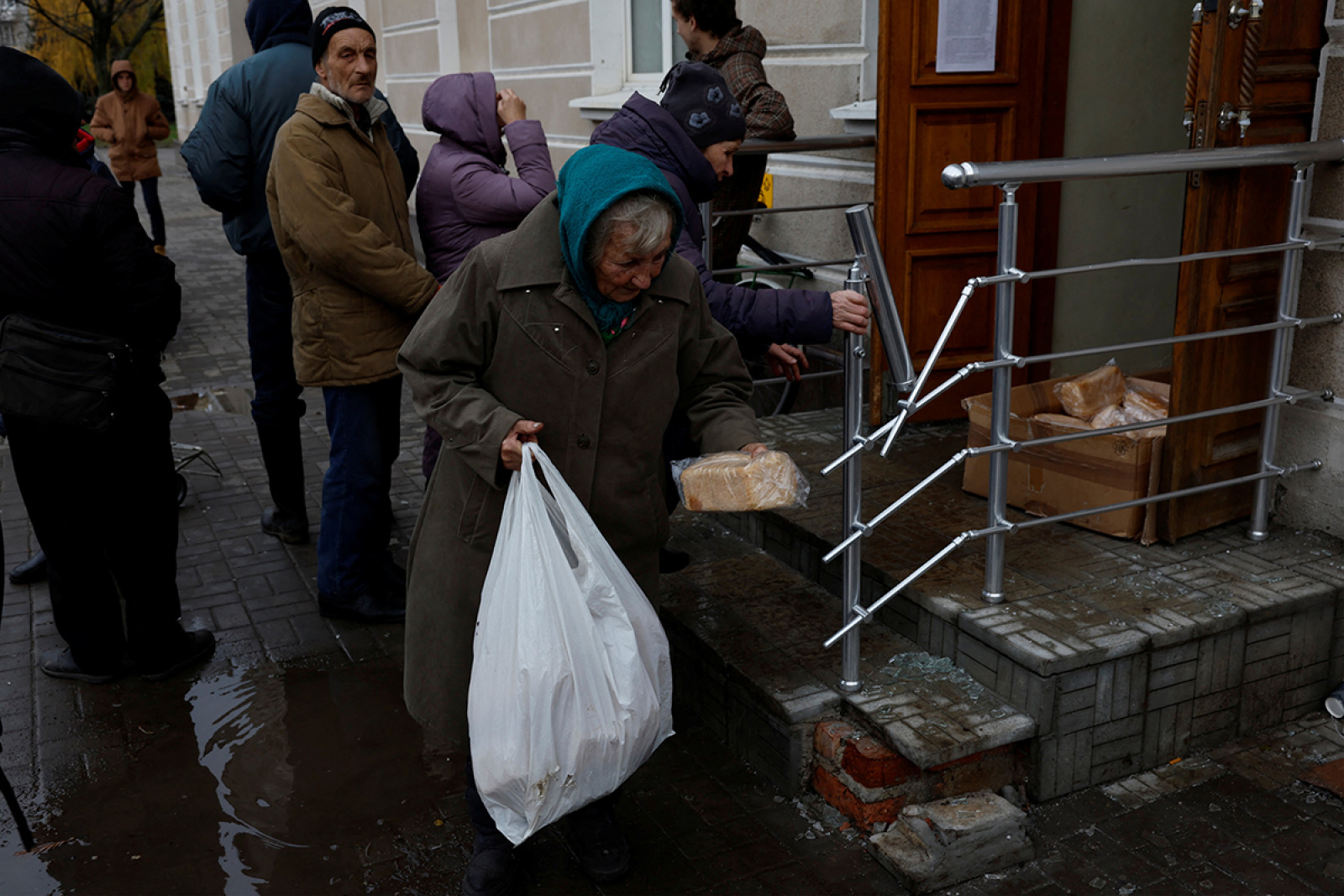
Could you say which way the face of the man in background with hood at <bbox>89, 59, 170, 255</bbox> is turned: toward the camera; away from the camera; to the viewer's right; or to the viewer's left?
toward the camera

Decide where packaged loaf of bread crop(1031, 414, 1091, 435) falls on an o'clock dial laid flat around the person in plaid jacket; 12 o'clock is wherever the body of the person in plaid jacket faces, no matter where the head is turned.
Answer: The packaged loaf of bread is roughly at 8 o'clock from the person in plaid jacket.

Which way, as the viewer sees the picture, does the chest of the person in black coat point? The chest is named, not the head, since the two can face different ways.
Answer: away from the camera

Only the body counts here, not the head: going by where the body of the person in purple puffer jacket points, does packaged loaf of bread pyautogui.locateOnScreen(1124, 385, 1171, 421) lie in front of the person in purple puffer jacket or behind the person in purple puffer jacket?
in front

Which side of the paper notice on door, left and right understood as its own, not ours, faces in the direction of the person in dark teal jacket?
right

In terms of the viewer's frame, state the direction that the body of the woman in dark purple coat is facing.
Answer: to the viewer's right

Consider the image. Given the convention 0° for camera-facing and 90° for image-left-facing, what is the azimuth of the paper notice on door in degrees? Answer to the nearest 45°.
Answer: approximately 0°

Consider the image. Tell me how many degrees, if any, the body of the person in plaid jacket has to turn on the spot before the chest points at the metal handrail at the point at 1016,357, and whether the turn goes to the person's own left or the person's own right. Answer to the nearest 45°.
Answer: approximately 90° to the person's own left

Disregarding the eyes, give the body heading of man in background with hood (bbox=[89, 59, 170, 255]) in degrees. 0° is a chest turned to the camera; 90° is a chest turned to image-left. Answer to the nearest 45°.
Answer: approximately 0°

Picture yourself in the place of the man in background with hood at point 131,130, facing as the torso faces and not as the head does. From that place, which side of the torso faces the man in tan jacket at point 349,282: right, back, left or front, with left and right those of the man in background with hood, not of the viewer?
front

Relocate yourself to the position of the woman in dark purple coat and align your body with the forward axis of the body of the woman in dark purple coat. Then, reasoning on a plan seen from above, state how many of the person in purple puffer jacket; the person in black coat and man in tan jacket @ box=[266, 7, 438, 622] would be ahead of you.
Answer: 0
